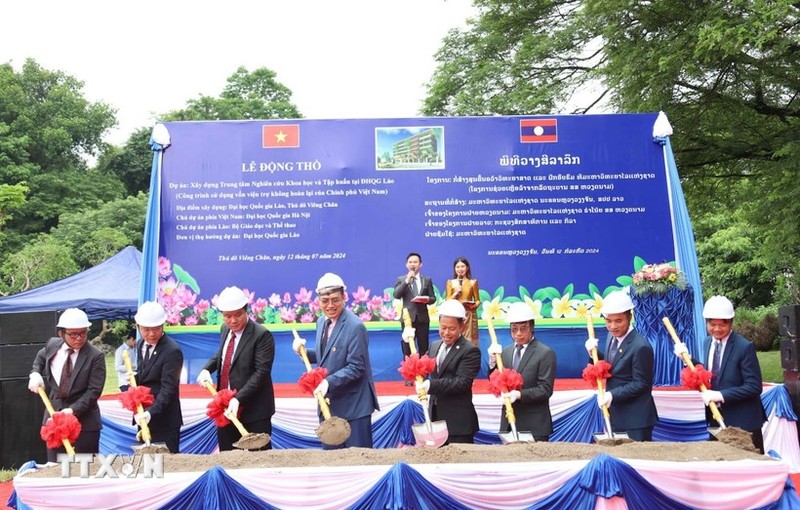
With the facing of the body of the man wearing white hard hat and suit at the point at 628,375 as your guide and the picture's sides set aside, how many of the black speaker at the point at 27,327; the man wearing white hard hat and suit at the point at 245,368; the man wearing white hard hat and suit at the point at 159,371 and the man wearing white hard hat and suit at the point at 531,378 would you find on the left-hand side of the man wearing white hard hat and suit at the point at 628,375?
0

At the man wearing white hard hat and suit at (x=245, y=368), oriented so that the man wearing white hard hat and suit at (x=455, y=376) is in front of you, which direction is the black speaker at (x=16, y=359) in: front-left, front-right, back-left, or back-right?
back-left

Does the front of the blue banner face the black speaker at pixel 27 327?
no

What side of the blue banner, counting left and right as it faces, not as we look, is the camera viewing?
front

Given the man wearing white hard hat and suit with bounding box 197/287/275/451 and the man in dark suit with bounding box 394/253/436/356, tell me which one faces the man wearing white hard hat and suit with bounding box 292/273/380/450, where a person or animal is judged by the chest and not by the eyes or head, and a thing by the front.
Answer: the man in dark suit

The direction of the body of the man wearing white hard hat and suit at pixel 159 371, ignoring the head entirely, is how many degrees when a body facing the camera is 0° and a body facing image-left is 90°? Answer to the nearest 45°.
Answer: approximately 45°

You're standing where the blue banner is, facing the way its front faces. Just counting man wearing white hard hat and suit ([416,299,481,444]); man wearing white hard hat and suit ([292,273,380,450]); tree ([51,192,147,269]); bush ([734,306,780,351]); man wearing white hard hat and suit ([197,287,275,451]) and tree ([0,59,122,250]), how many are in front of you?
3

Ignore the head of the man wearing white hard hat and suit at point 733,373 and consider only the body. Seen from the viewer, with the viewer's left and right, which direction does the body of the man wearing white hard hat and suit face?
facing the viewer and to the left of the viewer

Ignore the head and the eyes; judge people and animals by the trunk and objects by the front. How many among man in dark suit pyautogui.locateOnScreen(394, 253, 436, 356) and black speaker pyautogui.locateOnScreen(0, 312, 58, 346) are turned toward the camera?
2

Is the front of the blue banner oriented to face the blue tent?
no

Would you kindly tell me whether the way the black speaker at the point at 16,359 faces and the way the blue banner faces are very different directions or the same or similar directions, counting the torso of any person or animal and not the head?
same or similar directions

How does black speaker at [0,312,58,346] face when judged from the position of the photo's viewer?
facing the viewer

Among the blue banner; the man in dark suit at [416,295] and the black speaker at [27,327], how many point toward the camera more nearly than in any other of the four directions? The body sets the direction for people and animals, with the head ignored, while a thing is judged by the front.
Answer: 3

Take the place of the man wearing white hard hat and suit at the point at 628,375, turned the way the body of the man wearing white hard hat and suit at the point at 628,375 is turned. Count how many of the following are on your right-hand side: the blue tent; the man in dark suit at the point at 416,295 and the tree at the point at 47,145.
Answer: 3

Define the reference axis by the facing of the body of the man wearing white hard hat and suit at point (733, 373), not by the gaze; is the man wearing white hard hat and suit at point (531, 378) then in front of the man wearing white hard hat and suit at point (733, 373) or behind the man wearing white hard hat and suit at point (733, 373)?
in front

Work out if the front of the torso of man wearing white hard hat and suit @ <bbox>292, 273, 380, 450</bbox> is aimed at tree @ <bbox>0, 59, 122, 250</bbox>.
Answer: no

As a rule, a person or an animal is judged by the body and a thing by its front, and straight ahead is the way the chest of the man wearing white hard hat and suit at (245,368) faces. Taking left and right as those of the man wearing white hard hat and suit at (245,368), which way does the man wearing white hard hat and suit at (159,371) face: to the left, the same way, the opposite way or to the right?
the same way

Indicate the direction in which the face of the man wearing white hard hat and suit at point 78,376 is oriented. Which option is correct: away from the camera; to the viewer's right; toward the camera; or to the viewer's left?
toward the camera

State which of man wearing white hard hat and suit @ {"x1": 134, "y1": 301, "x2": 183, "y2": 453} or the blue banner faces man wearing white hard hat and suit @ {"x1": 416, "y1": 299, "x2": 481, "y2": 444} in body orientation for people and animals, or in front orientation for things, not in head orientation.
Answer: the blue banner
